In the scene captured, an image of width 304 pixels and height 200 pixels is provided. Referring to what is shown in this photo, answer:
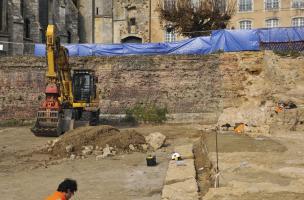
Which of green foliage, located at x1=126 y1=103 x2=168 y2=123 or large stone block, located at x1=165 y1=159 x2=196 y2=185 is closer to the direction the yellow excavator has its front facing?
the large stone block

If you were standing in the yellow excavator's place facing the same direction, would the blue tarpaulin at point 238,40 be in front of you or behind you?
behind

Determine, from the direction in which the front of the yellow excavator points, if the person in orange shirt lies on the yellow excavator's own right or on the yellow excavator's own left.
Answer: on the yellow excavator's own left

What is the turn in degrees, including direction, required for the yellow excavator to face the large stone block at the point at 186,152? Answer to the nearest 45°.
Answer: approximately 90° to its left

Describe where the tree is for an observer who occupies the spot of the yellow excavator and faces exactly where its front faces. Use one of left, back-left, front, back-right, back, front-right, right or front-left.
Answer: back

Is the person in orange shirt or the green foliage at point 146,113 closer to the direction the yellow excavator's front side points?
the person in orange shirt

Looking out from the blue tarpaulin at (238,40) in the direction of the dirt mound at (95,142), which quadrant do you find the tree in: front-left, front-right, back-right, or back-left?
back-right

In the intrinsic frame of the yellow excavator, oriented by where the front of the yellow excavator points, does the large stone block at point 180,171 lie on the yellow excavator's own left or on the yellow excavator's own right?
on the yellow excavator's own left

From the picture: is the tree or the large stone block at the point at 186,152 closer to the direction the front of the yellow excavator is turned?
the large stone block
